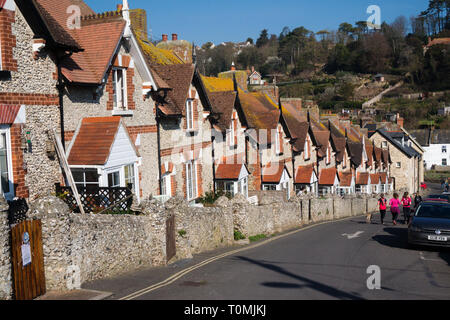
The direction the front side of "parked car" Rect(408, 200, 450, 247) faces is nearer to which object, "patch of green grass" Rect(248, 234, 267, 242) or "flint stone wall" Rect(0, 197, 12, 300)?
the flint stone wall

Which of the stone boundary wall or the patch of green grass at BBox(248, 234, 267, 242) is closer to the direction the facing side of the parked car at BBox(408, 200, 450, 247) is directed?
the stone boundary wall

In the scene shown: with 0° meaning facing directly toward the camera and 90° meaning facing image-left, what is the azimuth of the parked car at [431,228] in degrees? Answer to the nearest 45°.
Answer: approximately 0°

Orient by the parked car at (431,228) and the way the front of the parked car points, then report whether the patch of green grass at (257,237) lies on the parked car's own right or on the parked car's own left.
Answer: on the parked car's own right

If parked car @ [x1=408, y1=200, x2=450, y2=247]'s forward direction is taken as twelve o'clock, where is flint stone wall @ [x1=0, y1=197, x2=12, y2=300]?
The flint stone wall is roughly at 1 o'clock from the parked car.

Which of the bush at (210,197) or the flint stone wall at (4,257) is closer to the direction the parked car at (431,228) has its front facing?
the flint stone wall
